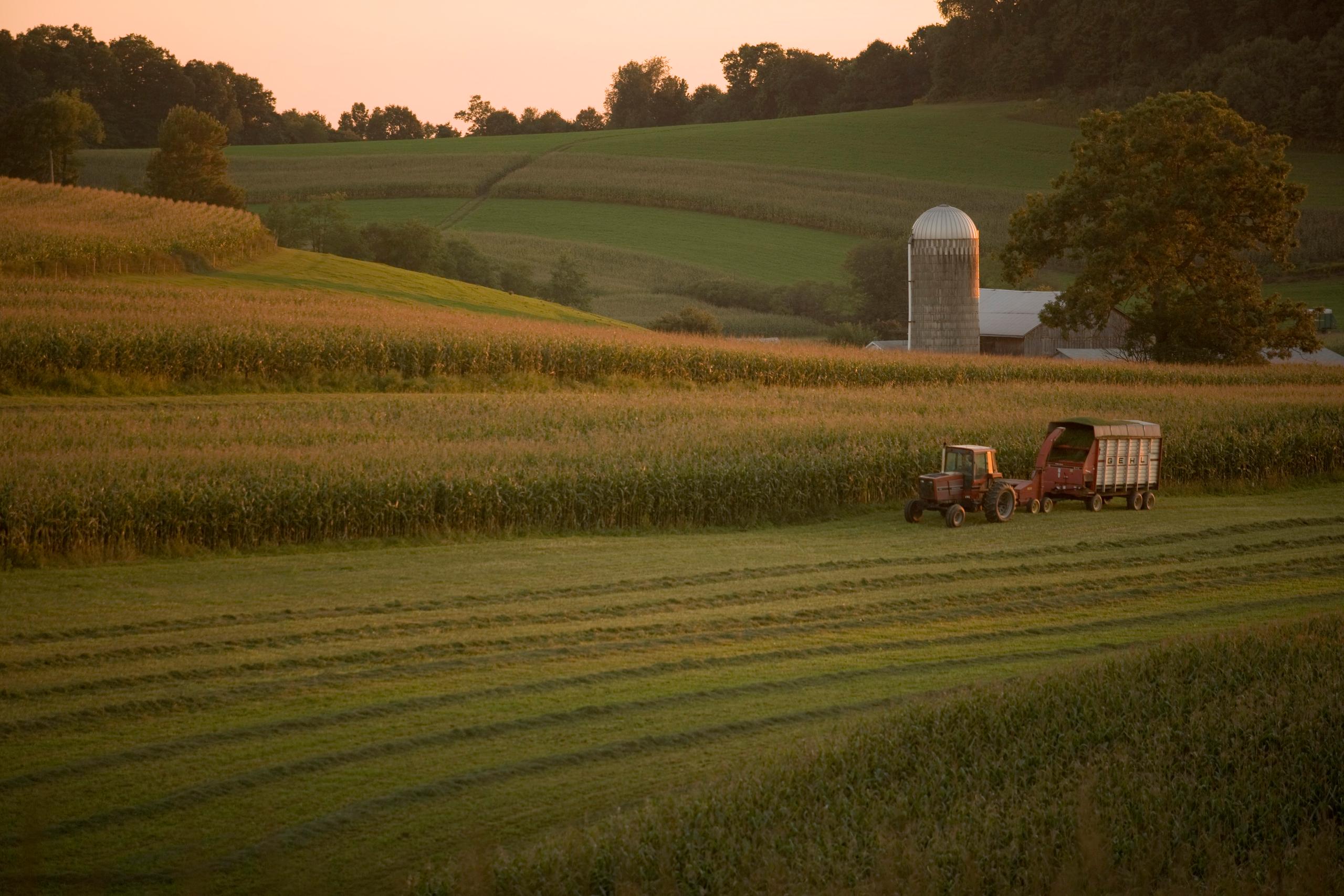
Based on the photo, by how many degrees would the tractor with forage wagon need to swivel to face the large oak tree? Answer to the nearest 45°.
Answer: approximately 135° to its right

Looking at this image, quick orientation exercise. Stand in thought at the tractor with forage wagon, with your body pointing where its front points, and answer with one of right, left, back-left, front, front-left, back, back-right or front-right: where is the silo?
back-right

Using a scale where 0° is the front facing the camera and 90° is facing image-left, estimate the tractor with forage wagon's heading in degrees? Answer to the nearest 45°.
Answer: approximately 45°
